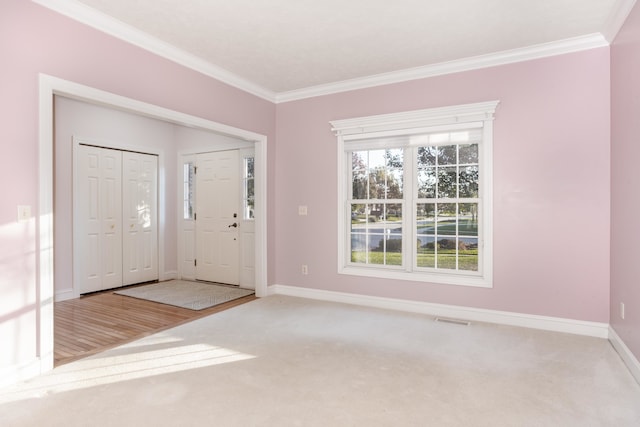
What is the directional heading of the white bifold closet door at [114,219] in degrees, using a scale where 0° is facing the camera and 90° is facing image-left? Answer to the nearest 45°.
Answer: approximately 315°

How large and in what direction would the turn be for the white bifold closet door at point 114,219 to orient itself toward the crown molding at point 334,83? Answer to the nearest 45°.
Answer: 0° — it already faces it

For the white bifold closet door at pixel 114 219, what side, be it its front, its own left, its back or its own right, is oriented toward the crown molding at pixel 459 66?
front

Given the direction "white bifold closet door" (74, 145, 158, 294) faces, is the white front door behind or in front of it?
in front

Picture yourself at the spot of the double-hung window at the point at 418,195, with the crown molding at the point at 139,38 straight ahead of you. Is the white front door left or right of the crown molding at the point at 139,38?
right

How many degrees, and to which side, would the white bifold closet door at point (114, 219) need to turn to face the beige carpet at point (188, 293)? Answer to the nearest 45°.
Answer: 0° — it already faces it

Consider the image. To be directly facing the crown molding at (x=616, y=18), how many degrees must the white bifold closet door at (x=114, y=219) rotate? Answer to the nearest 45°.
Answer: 0° — it already faces it
